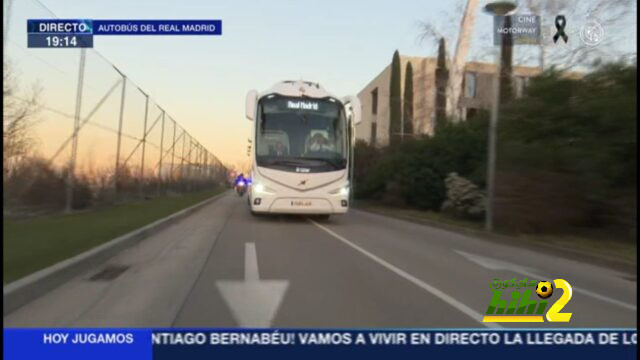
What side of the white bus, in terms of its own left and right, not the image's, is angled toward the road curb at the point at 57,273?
front

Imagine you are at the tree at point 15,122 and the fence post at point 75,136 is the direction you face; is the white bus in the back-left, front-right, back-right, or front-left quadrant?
front-right

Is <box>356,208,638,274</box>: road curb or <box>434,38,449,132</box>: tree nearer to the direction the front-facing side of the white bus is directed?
the road curb

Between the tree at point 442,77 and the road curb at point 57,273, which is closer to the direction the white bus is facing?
the road curb

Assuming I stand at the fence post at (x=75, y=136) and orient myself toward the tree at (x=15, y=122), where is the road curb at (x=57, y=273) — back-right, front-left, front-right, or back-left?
back-left

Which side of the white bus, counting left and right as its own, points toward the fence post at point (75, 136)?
right

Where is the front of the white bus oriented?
toward the camera

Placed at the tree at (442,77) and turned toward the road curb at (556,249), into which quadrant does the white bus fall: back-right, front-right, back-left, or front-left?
front-right

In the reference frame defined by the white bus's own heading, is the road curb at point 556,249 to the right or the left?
on its left

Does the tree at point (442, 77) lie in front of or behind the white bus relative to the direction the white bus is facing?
behind

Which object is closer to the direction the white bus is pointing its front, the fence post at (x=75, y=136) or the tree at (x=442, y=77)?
the fence post

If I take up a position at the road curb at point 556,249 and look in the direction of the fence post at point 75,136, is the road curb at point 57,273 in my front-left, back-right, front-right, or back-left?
front-left
